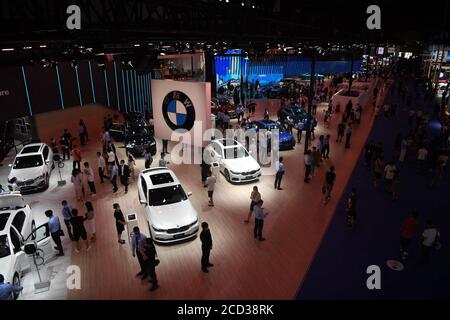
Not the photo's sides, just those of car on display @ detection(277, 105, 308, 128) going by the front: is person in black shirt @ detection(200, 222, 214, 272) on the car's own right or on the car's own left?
on the car's own right

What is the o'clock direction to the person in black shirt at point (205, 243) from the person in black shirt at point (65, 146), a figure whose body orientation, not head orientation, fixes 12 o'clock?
the person in black shirt at point (205, 243) is roughly at 10 o'clock from the person in black shirt at point (65, 146).

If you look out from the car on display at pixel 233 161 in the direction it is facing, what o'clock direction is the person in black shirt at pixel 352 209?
The person in black shirt is roughly at 12 o'clock from the car on display.

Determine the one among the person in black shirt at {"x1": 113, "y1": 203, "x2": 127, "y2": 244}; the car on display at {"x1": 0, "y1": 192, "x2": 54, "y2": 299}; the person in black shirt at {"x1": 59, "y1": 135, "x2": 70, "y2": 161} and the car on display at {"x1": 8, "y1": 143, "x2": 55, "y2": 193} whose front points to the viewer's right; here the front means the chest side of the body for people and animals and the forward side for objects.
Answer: the person in black shirt at {"x1": 113, "y1": 203, "x2": 127, "y2": 244}

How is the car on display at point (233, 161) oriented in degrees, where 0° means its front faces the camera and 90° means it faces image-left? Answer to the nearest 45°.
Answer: approximately 315°

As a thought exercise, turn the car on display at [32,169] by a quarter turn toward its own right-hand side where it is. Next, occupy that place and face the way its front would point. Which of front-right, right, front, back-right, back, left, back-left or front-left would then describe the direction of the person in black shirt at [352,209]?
back

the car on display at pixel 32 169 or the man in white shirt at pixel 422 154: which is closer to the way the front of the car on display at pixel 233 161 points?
the man in white shirt

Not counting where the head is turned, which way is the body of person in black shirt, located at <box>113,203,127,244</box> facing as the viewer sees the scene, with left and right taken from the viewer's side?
facing to the right of the viewer

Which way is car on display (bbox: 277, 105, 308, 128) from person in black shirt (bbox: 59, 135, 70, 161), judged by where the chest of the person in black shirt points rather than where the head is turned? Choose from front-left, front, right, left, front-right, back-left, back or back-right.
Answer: back-left
